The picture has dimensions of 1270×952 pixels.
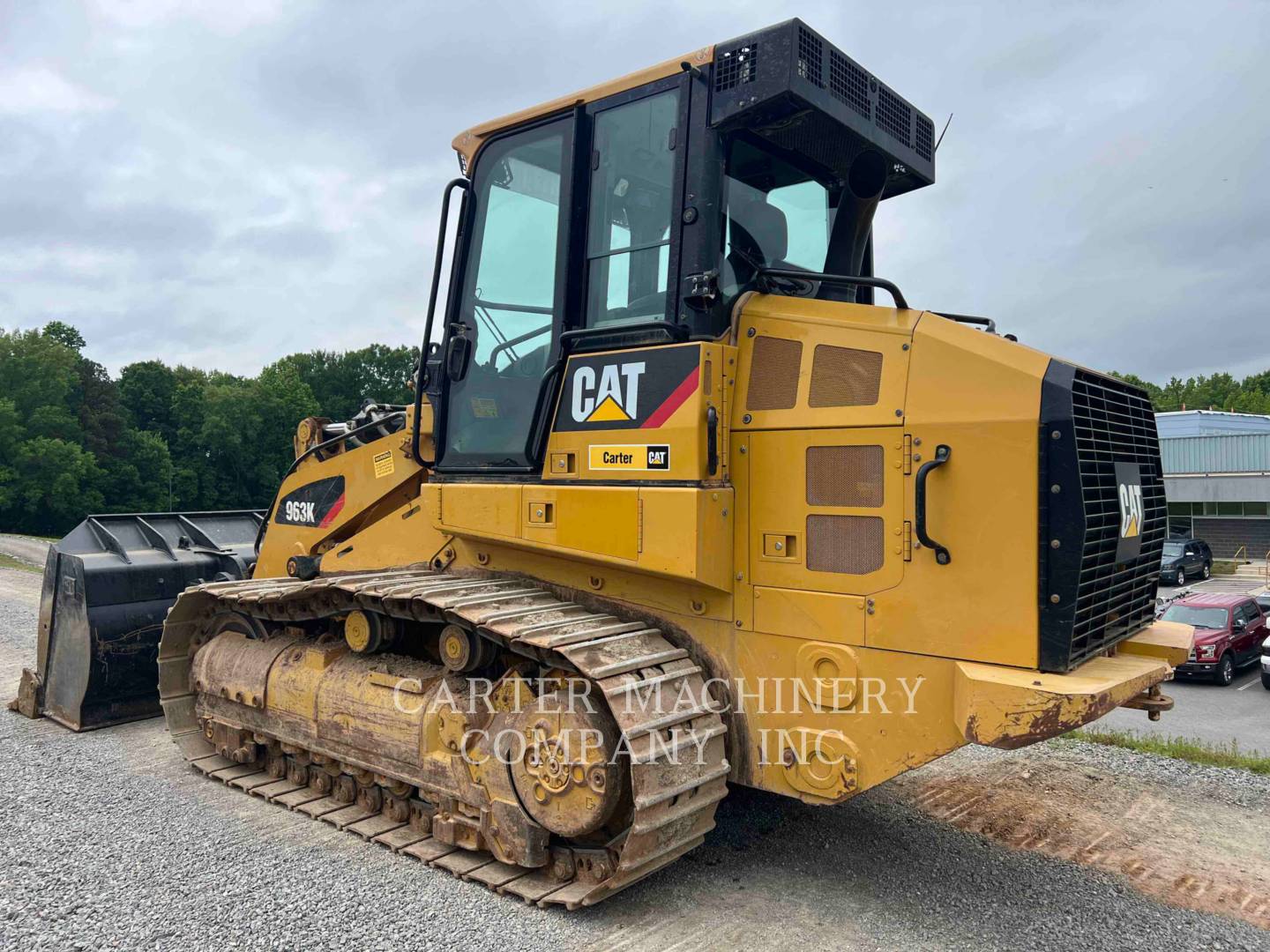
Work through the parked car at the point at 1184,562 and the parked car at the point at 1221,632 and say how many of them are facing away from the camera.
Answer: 0

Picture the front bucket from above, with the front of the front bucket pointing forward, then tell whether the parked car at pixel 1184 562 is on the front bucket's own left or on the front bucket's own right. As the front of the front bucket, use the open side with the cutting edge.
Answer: on the front bucket's own right

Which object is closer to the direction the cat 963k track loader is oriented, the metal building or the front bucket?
the front bucket

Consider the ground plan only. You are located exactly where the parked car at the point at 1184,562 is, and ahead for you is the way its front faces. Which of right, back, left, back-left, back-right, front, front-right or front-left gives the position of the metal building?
back-right

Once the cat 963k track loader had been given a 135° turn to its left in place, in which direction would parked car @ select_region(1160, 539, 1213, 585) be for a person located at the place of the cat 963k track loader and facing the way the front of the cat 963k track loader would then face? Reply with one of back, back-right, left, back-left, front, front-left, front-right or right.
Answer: back-left

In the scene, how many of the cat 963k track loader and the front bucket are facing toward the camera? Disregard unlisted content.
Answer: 0

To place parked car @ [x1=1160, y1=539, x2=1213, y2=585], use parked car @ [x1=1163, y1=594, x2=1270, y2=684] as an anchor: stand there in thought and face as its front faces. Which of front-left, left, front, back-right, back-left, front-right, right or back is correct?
back-right

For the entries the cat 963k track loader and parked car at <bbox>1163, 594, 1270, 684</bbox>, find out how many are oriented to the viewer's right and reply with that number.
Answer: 0

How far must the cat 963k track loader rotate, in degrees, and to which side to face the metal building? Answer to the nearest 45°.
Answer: approximately 90° to its right

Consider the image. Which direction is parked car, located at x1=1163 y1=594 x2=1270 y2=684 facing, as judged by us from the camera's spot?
facing the viewer and to the left of the viewer

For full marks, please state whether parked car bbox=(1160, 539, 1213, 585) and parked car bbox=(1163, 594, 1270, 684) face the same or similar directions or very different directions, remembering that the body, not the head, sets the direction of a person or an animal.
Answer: same or similar directions

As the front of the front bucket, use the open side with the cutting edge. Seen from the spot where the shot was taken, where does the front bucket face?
facing away from the viewer and to the left of the viewer

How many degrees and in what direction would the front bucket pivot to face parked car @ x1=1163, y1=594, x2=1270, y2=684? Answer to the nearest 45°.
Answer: approximately 135° to its right

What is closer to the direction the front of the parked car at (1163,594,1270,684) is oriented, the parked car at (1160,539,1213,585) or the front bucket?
the front bucket

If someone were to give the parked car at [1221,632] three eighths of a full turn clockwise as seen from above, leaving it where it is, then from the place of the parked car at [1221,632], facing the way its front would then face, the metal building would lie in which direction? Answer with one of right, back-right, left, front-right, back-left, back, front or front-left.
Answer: front
